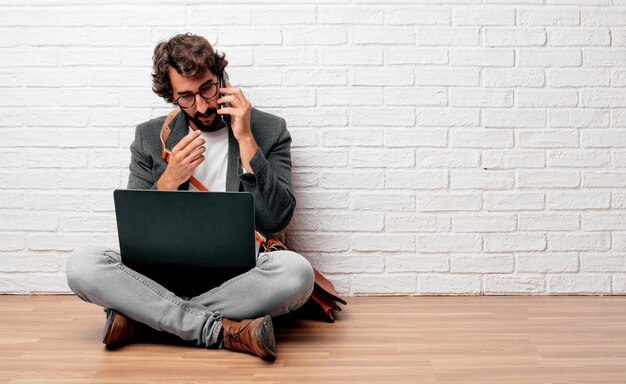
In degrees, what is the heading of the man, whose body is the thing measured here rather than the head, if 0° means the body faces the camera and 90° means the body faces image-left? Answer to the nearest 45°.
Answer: approximately 0°
